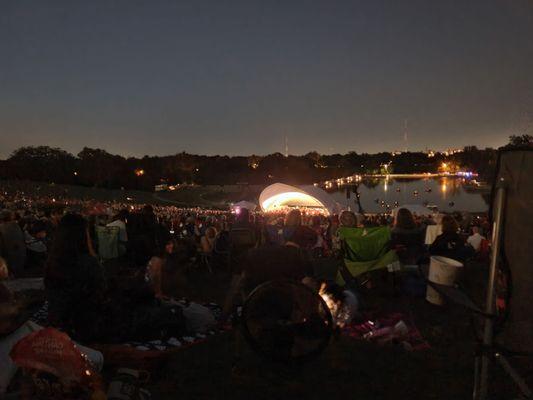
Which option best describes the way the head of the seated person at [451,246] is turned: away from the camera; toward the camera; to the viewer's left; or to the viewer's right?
away from the camera

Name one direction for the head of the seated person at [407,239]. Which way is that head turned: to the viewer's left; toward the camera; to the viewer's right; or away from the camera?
away from the camera

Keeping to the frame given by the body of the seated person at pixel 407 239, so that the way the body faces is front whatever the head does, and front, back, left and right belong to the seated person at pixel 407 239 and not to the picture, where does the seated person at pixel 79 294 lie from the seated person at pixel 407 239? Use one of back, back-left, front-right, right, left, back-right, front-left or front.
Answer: back-left

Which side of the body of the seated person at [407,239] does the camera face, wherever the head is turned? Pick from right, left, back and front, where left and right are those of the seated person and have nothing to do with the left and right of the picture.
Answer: back

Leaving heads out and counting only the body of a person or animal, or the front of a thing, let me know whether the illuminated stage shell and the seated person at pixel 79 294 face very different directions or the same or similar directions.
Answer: very different directions

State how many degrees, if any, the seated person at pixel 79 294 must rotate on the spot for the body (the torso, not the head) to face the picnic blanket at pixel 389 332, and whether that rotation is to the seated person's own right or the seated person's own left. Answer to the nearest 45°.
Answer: approximately 45° to the seated person's own right

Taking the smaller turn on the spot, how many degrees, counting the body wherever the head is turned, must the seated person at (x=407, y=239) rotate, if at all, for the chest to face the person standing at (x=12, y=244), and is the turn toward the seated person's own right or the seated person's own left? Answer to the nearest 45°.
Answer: approximately 90° to the seated person's own left

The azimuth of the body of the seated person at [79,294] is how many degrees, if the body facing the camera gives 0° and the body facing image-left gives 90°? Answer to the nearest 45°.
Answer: approximately 225°

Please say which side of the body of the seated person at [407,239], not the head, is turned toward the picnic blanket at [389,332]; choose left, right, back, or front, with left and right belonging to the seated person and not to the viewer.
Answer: back
